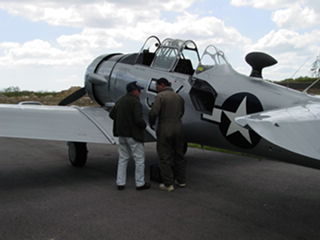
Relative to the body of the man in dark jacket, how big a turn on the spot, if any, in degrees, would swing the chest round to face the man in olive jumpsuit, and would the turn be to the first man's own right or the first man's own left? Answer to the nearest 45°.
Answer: approximately 45° to the first man's own right

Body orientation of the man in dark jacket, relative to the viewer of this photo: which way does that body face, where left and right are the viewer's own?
facing away from the viewer and to the right of the viewer

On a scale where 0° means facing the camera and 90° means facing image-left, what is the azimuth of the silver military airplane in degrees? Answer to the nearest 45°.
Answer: approximately 135°

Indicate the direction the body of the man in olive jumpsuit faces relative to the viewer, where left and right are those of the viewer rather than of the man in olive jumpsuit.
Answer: facing away from the viewer and to the left of the viewer

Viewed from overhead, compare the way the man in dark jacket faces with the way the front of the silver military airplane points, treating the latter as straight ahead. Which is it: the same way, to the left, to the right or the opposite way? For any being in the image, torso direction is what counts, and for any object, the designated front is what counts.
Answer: to the right
